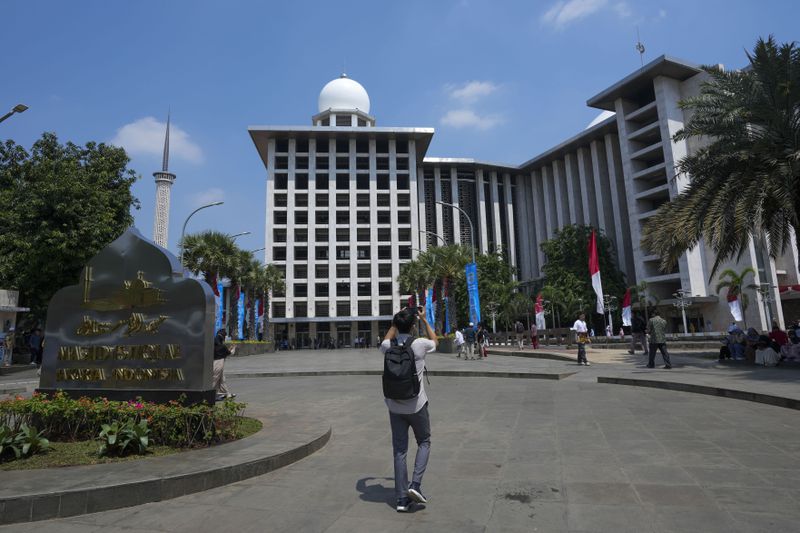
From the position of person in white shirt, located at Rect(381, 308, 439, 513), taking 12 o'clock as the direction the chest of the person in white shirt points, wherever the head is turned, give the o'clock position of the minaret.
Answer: The minaret is roughly at 11 o'clock from the person in white shirt.

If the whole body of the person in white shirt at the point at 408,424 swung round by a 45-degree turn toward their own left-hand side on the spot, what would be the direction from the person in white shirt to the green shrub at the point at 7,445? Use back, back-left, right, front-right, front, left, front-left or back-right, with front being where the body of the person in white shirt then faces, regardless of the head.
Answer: front-left

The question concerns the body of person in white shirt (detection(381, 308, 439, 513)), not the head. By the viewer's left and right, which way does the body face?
facing away from the viewer

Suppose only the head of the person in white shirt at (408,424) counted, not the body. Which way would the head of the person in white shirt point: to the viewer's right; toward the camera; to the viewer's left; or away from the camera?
away from the camera

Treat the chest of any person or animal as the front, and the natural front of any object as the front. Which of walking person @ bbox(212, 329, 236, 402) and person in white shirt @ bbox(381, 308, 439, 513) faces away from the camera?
the person in white shirt

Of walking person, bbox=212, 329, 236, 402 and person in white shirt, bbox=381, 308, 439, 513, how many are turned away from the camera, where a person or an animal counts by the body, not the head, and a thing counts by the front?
1

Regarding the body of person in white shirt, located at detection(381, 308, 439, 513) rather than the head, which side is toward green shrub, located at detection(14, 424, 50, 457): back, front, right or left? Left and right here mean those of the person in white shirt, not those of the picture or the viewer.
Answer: left

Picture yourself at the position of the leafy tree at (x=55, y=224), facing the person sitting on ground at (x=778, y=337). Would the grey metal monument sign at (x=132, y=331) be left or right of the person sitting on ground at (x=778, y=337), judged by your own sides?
right

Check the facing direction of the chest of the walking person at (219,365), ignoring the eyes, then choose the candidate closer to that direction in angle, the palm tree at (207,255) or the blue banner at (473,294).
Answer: the blue banner

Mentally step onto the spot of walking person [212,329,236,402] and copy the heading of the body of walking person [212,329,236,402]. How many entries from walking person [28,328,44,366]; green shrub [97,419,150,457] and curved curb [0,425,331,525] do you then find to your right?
2
